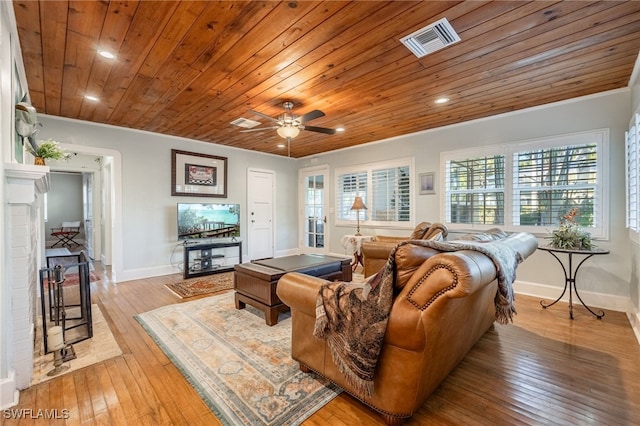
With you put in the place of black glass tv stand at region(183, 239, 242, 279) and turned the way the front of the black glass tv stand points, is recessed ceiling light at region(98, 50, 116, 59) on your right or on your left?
on your right

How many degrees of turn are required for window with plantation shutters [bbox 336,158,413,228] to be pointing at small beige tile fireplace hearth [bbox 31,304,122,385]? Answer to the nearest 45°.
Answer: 0° — it already faces it

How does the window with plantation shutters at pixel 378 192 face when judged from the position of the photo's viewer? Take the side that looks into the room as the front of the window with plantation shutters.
facing the viewer and to the left of the viewer

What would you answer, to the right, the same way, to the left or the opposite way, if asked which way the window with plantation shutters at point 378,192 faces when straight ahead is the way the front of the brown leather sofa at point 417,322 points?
to the left

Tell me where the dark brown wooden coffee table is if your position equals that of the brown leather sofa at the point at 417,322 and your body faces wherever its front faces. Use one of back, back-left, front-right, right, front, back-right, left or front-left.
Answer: front

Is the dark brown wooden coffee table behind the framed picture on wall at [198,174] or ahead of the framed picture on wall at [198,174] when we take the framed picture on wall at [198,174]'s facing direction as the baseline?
ahead

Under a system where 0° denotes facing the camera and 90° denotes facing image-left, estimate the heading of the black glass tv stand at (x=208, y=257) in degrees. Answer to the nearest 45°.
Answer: approximately 315°

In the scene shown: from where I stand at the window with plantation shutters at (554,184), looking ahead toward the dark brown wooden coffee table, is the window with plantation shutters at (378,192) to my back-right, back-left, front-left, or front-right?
front-right

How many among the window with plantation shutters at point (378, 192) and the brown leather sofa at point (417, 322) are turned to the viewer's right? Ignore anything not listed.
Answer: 0

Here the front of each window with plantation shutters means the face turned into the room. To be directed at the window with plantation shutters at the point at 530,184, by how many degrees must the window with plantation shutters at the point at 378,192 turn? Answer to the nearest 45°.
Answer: approximately 90° to its left

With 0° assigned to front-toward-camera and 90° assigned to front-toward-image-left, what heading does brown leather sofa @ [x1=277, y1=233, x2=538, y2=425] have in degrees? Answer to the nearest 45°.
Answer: approximately 135°

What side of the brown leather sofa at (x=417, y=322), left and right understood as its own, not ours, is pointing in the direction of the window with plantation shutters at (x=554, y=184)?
right

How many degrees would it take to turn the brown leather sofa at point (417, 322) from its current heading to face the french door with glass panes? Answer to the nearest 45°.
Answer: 0° — it already faces it

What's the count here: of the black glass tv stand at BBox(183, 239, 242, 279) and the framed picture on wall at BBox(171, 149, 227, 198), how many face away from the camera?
0

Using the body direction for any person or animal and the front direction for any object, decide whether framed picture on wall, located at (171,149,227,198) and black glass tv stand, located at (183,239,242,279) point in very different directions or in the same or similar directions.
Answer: same or similar directions

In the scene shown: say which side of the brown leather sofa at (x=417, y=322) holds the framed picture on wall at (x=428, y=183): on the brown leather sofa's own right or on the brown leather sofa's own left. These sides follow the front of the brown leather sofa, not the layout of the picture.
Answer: on the brown leather sofa's own right

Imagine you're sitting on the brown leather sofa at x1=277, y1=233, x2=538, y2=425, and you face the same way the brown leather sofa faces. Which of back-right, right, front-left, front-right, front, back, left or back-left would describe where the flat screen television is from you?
front
